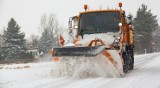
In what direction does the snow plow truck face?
toward the camera
